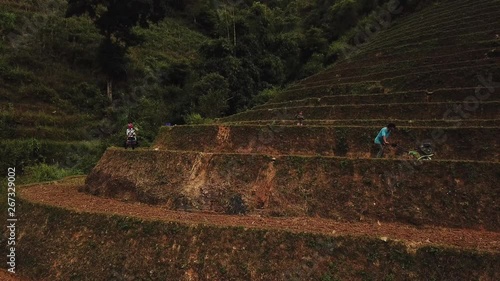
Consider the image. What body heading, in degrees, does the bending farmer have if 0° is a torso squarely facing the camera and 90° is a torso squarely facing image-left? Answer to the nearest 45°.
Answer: approximately 270°
